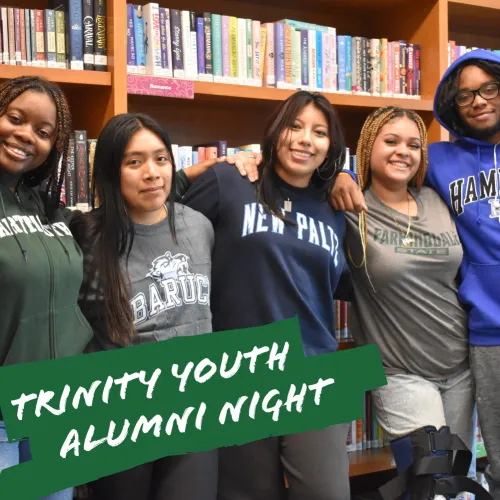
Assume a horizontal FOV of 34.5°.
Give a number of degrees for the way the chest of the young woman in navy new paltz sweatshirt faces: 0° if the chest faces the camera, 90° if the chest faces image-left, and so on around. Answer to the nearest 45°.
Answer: approximately 0°

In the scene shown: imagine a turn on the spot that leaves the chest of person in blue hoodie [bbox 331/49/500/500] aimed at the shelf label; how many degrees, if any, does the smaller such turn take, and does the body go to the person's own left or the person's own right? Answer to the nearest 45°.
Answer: approximately 90° to the person's own right

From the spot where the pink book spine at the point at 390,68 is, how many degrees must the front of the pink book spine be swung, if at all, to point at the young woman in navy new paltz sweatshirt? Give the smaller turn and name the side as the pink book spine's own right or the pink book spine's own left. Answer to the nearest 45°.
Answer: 0° — it already faces them

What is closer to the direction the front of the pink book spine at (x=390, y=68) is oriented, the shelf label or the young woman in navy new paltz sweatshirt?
the young woman in navy new paltz sweatshirt

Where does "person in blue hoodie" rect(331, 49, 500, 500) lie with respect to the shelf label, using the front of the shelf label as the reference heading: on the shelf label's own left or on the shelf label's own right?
on the shelf label's own left

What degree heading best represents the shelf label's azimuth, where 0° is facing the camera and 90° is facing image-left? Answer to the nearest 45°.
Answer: approximately 0°

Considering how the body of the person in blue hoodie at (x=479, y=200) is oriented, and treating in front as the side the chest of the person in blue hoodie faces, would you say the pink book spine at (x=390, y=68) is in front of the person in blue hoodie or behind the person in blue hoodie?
behind

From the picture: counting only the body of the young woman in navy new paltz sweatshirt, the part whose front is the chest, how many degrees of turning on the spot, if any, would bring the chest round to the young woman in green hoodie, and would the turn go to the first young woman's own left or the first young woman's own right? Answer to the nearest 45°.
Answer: approximately 45° to the first young woman's own right
